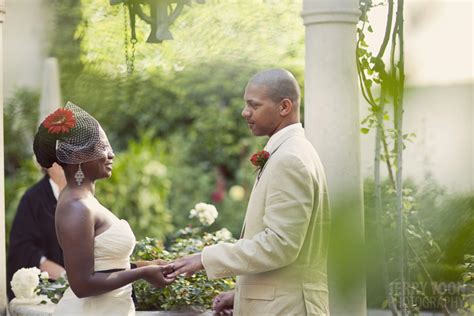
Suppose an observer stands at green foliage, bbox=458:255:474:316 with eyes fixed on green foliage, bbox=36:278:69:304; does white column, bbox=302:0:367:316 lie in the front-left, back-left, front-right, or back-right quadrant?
front-right

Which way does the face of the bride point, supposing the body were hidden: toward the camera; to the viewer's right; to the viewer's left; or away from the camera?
to the viewer's right

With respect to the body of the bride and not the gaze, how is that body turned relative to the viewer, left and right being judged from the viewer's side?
facing to the right of the viewer

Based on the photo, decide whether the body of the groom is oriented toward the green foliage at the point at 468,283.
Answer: no

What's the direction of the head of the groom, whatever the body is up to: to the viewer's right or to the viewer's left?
to the viewer's left

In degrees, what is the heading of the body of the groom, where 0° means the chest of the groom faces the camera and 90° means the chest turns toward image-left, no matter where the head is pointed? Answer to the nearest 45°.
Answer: approximately 90°

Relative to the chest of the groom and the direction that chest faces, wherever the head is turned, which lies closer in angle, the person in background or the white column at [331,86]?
the person in background

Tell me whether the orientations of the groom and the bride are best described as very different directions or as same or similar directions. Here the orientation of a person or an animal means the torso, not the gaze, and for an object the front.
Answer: very different directions

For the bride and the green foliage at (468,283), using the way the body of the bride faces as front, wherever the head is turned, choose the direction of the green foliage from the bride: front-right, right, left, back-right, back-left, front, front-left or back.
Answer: front-right

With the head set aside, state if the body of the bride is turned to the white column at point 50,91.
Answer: no

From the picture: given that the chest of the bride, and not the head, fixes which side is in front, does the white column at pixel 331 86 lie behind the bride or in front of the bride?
in front
